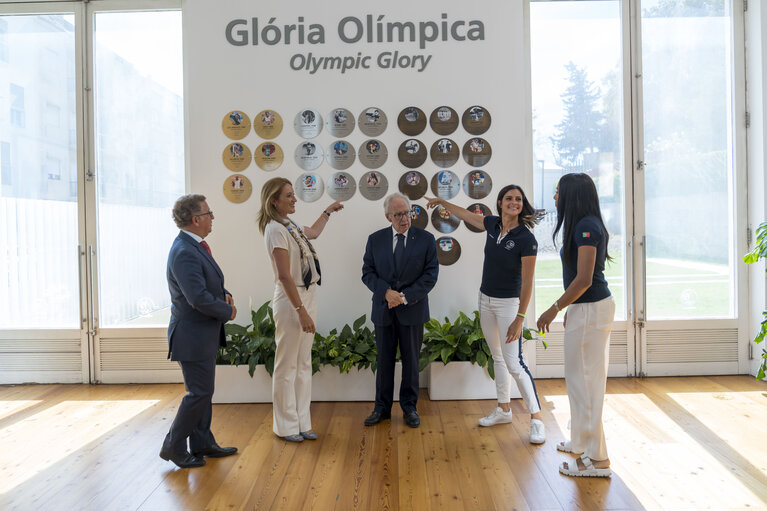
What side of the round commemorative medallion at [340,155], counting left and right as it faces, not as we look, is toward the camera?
front

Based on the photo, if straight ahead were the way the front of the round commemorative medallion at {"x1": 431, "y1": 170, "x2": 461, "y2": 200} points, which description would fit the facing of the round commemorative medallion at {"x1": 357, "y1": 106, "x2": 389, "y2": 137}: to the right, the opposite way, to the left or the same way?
the same way

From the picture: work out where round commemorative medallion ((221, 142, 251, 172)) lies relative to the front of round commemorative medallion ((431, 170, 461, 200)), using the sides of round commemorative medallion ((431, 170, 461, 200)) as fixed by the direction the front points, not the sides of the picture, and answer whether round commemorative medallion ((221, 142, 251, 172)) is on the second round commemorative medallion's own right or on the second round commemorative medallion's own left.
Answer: on the second round commemorative medallion's own right

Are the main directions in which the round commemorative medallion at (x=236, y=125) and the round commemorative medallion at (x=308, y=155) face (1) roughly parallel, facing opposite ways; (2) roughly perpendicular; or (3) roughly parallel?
roughly parallel

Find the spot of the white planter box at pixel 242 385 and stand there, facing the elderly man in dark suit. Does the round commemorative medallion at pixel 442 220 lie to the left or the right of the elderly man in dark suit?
left

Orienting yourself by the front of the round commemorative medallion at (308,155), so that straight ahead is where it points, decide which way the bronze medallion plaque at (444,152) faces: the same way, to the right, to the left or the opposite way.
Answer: the same way

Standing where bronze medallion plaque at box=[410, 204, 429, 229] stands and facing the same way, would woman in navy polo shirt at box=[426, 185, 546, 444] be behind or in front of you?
in front

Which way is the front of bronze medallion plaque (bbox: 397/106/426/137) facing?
toward the camera

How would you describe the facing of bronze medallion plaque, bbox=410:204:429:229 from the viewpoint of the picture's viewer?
facing the viewer

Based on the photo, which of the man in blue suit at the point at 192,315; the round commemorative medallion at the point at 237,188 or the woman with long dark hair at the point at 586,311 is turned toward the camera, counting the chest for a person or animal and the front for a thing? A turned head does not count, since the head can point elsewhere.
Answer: the round commemorative medallion

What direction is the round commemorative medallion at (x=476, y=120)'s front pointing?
toward the camera

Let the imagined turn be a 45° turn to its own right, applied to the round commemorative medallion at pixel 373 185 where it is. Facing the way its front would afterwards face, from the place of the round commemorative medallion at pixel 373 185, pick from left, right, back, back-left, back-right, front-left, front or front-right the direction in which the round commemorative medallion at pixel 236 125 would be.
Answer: front-right
